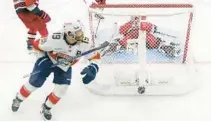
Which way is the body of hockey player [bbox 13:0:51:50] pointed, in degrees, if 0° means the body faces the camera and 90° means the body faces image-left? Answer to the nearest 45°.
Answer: approximately 315°

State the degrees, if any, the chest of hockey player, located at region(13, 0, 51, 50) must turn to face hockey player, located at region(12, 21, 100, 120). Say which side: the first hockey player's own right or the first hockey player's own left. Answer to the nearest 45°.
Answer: approximately 45° to the first hockey player's own right
